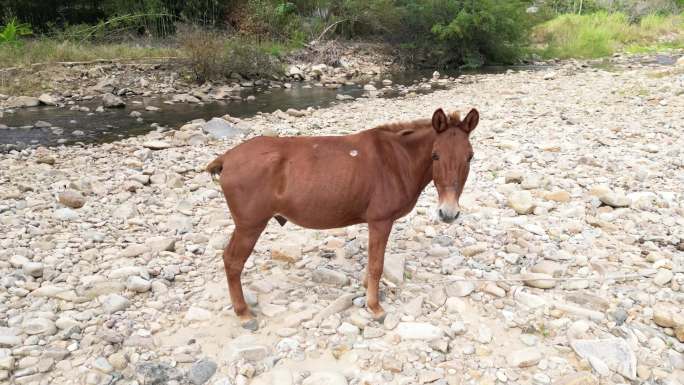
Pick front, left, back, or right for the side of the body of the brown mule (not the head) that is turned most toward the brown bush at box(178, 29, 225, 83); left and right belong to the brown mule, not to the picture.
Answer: left

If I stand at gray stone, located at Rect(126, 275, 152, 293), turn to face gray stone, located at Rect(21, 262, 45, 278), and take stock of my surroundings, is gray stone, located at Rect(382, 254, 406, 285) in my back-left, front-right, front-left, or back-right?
back-right

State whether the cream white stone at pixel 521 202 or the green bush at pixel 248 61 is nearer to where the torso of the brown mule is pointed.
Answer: the cream white stone

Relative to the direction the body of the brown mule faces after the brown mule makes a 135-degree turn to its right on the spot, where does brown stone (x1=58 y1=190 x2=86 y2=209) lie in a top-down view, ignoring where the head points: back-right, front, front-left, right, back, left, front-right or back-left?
right

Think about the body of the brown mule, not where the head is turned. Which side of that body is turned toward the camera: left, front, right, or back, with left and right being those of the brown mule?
right

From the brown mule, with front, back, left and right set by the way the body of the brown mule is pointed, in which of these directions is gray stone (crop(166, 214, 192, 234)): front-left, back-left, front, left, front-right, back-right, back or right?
back-left

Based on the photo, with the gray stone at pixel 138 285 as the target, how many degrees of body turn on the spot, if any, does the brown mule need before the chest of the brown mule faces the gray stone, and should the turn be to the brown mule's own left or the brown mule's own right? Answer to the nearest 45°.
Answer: approximately 180°

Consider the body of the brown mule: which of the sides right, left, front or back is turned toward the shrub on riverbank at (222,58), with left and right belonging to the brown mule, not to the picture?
left

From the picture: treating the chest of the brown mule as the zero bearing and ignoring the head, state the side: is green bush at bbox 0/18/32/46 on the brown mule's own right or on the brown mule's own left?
on the brown mule's own left

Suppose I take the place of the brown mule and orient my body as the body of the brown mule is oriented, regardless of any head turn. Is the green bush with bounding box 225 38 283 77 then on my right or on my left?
on my left
